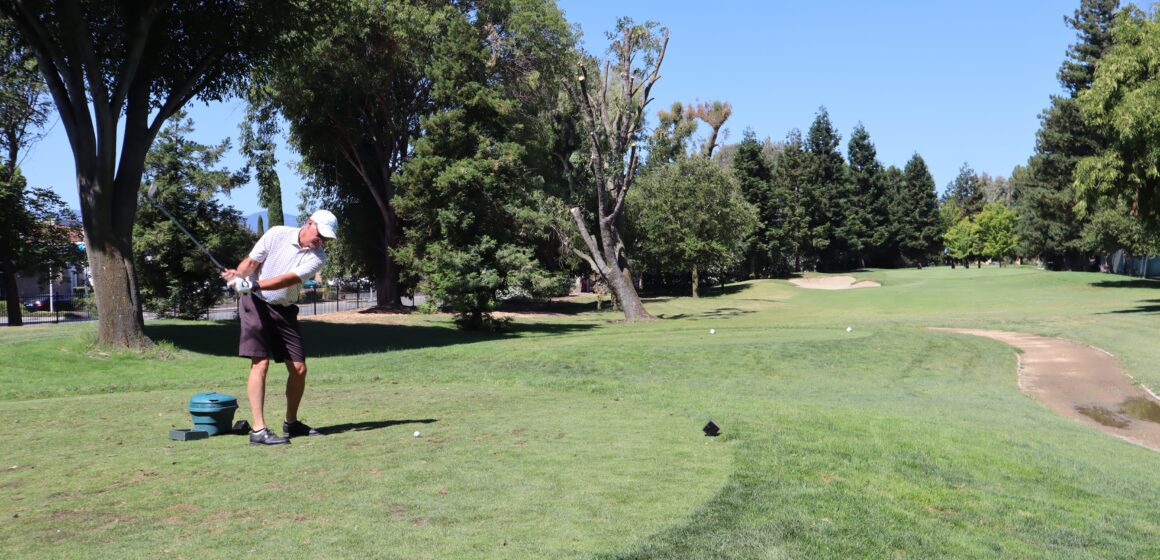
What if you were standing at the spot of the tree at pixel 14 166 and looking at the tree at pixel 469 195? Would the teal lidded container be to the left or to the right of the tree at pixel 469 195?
right

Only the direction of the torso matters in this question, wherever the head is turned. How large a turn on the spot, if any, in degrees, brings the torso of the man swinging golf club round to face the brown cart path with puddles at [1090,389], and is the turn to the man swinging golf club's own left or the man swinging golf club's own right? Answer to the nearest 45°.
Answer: approximately 45° to the man swinging golf club's own left

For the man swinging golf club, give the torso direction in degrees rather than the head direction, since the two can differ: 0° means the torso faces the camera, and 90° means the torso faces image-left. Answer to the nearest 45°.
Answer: approximately 315°

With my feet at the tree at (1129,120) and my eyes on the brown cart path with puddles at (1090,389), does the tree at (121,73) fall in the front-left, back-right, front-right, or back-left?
front-right

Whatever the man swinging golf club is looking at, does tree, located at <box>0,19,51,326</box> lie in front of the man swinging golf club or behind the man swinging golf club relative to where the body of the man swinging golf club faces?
behind

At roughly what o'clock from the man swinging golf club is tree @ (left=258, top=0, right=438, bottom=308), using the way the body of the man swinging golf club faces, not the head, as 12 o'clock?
The tree is roughly at 8 o'clock from the man swinging golf club.

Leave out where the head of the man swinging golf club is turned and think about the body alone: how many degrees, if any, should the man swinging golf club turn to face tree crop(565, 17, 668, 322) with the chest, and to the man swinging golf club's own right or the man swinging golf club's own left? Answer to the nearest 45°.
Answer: approximately 90° to the man swinging golf club's own left

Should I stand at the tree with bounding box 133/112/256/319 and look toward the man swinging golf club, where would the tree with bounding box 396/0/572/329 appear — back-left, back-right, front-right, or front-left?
front-left

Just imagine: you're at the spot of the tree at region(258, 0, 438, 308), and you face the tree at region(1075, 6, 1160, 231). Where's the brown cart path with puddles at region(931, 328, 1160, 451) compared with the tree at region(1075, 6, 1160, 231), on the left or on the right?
right

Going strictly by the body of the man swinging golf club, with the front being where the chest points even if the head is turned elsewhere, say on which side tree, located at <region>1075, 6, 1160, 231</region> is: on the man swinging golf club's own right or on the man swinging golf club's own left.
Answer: on the man swinging golf club's own left
